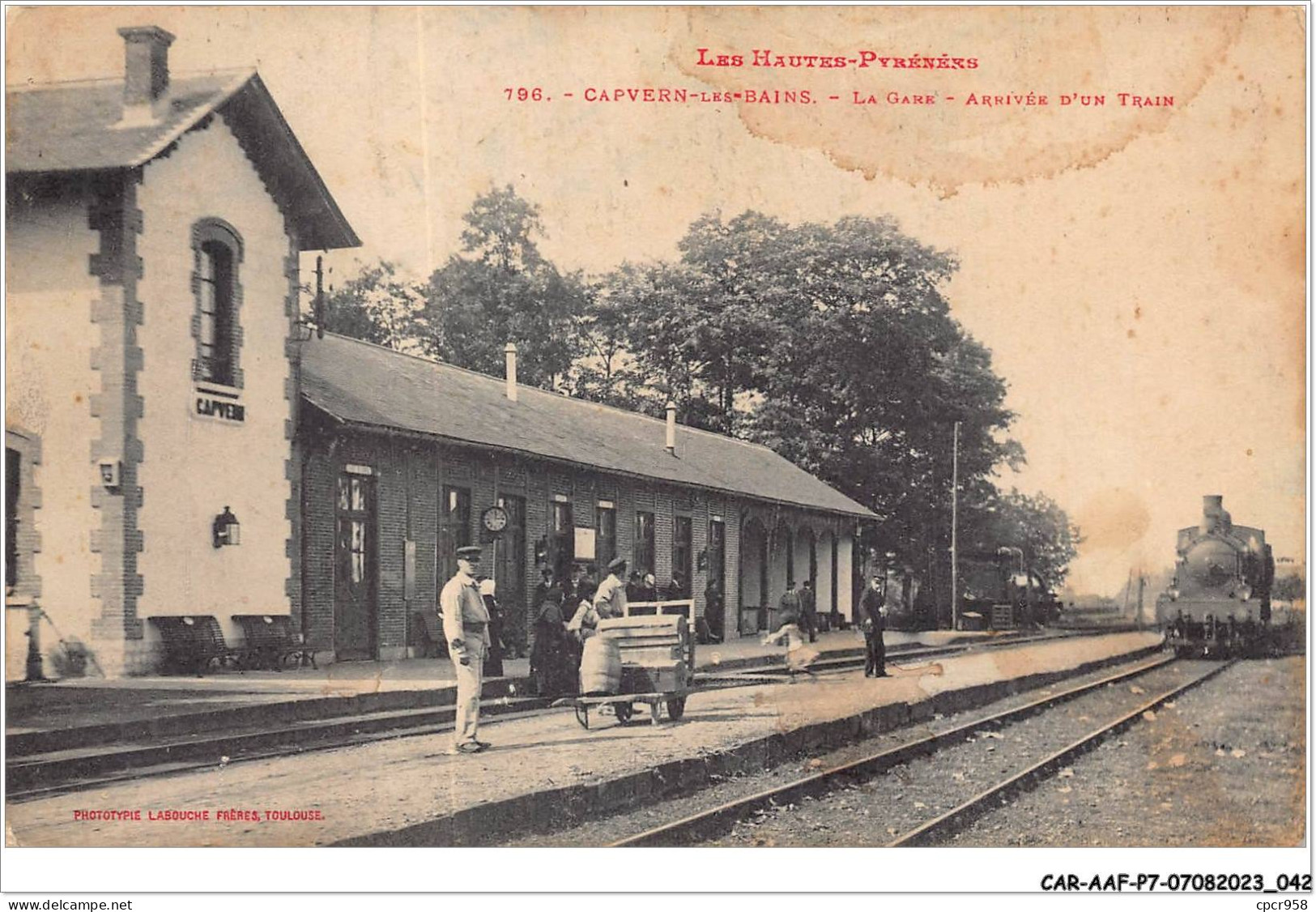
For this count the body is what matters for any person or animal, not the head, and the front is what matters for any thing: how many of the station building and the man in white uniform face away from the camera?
0

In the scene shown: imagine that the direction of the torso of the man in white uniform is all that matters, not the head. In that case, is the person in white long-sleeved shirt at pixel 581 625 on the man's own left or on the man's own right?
on the man's own left

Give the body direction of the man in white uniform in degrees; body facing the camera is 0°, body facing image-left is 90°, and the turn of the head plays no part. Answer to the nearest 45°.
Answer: approximately 315°

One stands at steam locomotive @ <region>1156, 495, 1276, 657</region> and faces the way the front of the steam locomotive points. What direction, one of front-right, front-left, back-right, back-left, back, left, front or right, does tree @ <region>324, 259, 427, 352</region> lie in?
front-right

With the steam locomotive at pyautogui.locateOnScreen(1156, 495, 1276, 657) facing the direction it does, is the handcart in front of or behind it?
in front

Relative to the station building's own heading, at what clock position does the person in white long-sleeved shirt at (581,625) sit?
The person in white long-sleeved shirt is roughly at 11 o'clock from the station building.

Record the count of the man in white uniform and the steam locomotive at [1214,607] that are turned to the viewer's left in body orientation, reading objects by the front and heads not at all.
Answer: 0

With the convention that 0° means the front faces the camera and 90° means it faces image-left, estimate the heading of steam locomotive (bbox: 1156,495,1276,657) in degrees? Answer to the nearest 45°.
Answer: approximately 0°

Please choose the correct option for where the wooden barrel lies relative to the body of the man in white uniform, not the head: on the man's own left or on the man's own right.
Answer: on the man's own left

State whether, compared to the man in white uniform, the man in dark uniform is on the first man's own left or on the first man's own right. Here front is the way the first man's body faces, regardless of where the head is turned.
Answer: on the first man's own left

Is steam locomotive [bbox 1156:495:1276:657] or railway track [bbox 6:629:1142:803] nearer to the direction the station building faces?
the railway track
